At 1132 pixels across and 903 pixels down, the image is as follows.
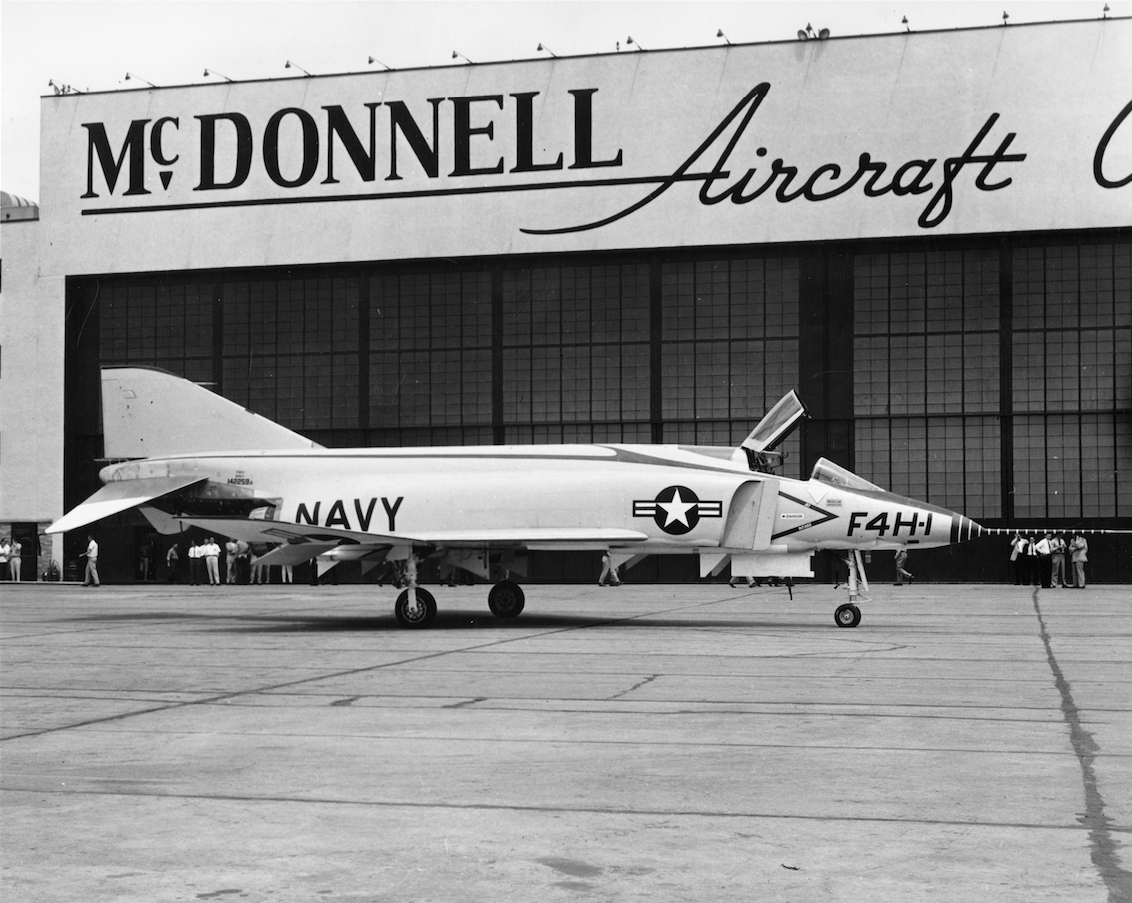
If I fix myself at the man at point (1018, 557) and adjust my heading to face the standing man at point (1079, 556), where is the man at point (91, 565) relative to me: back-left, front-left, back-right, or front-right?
back-right

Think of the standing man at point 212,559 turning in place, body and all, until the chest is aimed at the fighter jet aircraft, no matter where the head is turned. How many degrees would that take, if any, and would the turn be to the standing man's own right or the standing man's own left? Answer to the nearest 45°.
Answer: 0° — they already face it

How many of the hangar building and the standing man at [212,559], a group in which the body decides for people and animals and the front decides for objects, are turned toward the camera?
2

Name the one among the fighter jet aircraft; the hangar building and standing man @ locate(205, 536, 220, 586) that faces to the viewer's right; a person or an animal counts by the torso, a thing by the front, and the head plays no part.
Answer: the fighter jet aircraft

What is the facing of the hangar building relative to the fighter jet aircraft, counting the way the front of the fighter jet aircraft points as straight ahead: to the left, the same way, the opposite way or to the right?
to the right

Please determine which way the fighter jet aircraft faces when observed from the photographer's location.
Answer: facing to the right of the viewer

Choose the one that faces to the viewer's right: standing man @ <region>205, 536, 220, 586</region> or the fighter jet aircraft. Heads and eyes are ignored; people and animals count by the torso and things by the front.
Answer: the fighter jet aircraft

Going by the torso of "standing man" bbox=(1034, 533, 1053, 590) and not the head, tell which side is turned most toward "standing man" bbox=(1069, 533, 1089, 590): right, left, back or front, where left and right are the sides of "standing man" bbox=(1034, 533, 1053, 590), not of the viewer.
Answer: left

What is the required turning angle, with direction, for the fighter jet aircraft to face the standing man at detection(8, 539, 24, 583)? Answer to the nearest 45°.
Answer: approximately 135° to its left

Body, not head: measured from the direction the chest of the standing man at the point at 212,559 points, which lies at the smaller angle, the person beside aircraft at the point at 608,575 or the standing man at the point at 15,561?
the person beside aircraft

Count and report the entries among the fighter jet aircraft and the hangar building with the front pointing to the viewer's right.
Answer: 1

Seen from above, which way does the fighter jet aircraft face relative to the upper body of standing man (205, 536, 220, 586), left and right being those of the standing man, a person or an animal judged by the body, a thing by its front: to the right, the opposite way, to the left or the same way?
to the left

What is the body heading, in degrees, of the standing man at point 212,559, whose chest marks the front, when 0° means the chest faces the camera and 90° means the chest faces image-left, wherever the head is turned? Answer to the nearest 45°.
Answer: approximately 0°

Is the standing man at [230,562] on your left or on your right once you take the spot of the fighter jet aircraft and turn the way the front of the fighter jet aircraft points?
on your left

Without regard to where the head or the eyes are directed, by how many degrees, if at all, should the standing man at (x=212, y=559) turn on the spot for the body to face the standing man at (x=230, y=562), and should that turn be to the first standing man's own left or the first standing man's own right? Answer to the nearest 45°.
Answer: approximately 135° to the first standing man's own left
